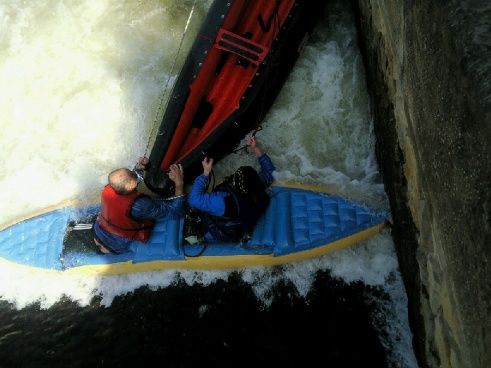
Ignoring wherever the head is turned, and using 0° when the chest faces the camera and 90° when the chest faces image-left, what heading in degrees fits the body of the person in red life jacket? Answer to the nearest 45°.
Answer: approximately 225°

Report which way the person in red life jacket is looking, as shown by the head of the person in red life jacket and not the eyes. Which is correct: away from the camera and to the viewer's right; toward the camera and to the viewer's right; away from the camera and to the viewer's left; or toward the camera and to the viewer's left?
away from the camera and to the viewer's right

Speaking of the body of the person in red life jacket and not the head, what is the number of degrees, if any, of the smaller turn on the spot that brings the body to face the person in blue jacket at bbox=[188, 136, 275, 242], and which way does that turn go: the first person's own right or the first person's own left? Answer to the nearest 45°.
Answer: approximately 45° to the first person's own right
